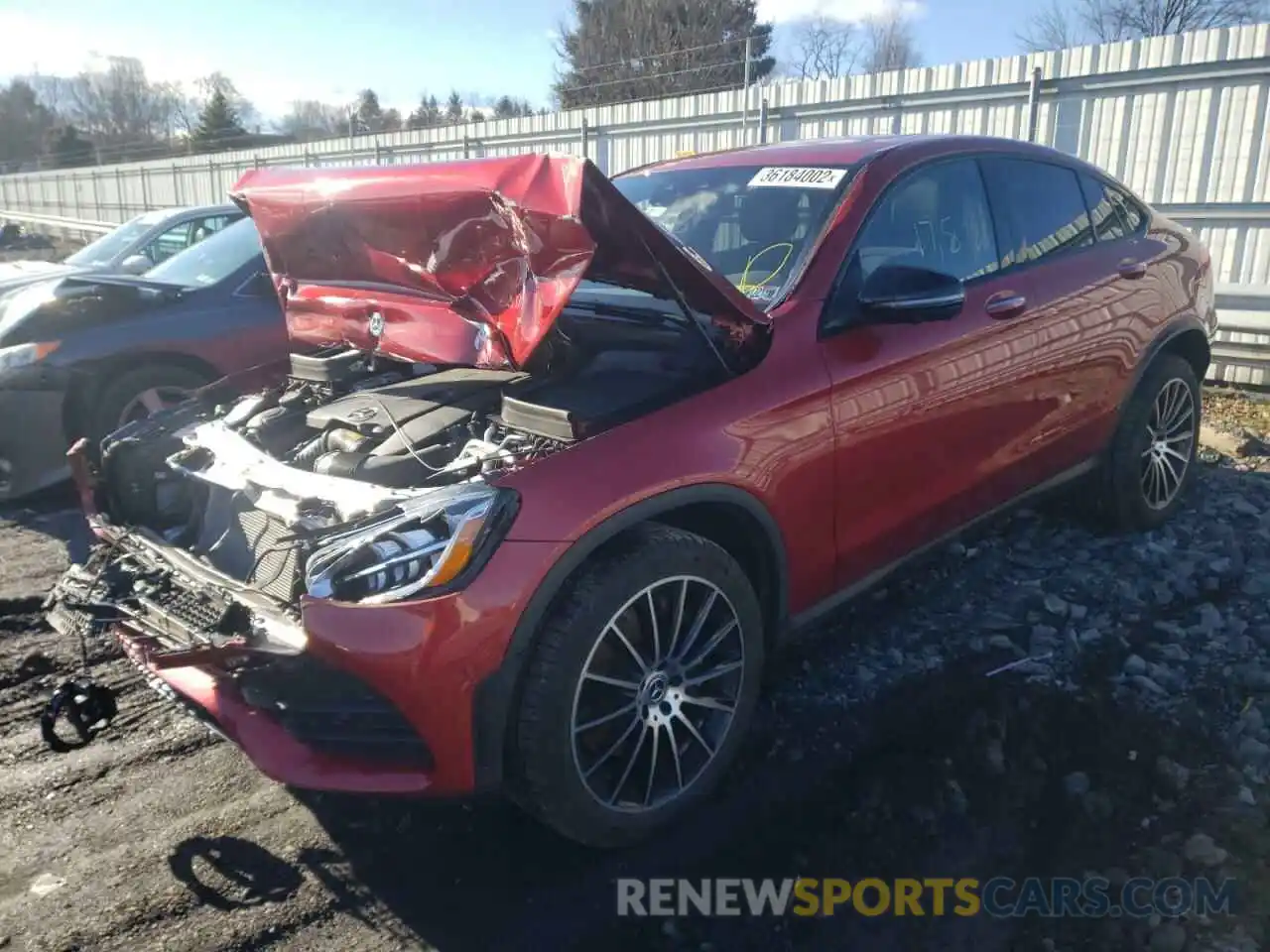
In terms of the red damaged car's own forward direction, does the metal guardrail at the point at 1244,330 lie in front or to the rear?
to the rear

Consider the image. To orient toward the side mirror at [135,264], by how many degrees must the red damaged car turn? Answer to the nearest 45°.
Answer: approximately 90° to its right

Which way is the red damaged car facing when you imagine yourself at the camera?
facing the viewer and to the left of the viewer

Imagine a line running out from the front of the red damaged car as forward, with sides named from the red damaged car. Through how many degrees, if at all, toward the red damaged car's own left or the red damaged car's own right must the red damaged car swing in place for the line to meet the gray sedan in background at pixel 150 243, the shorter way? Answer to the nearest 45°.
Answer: approximately 90° to the red damaged car's own right

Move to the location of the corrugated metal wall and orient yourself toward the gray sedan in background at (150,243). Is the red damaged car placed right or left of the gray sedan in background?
left

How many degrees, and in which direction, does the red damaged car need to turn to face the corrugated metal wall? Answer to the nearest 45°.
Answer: approximately 180°

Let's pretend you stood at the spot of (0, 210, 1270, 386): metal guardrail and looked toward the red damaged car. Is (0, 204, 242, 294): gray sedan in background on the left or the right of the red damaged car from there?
right
